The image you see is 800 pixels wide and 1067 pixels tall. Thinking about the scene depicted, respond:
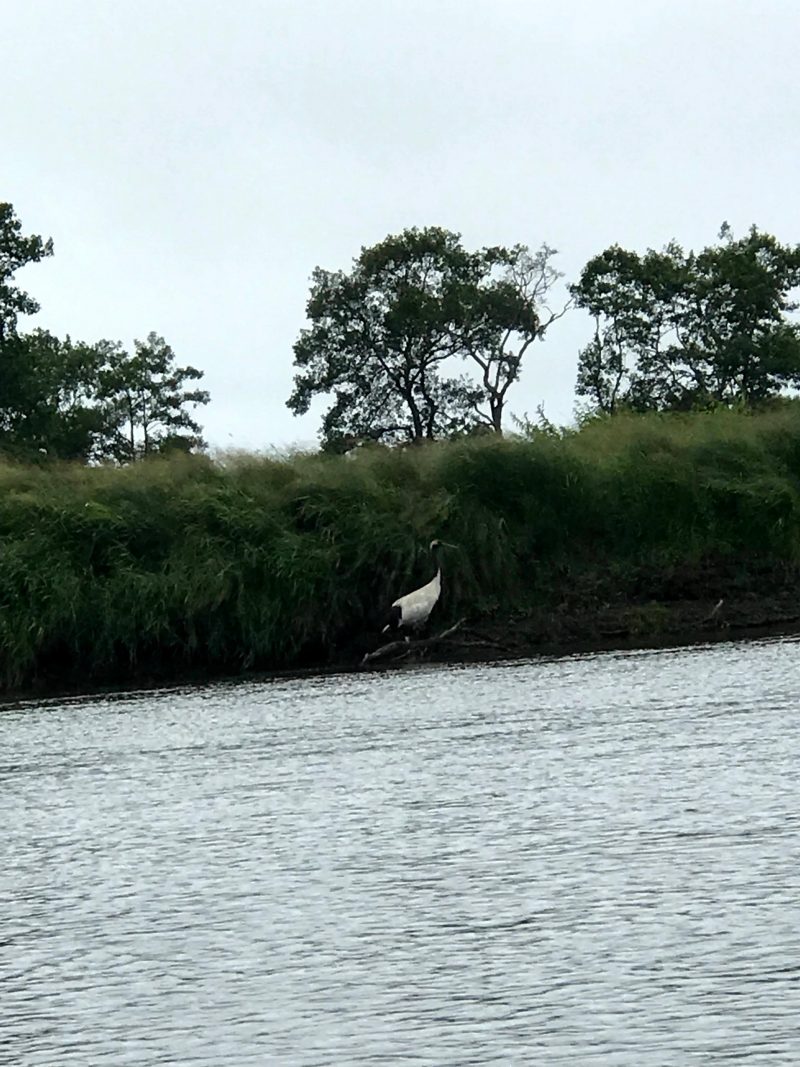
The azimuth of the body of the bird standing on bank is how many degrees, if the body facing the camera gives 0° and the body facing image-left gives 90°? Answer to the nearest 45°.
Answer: approximately 270°
